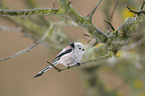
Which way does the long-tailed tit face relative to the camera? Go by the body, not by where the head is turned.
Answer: to the viewer's right
